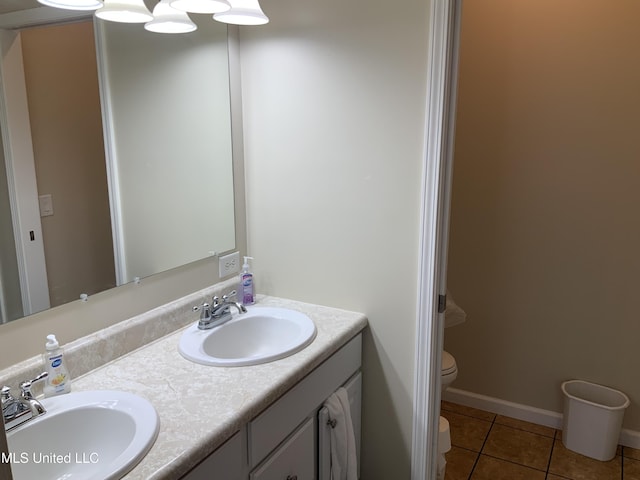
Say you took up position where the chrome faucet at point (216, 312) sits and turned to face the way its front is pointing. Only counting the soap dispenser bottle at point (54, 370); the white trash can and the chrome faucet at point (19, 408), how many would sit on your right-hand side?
2

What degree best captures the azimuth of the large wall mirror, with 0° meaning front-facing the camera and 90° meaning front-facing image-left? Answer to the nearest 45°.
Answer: approximately 315°

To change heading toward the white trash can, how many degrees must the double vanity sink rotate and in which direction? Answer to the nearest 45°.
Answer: approximately 45° to its left

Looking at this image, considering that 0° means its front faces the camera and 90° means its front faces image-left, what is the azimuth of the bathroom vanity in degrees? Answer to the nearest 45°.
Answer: approximately 315°
